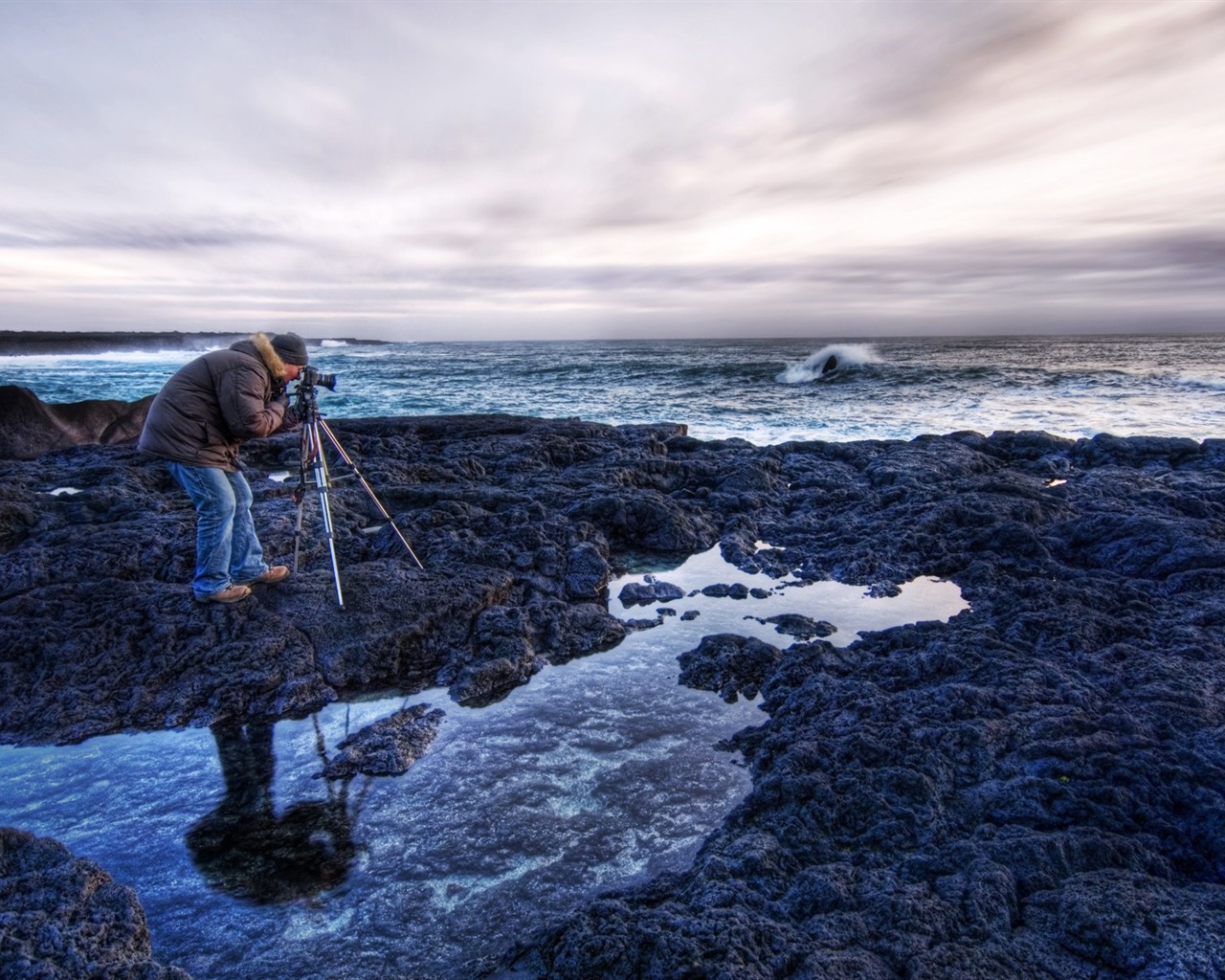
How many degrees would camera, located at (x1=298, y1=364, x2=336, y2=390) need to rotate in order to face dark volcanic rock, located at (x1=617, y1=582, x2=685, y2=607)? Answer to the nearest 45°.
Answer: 0° — it already faces it

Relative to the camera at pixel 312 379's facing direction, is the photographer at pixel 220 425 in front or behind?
behind

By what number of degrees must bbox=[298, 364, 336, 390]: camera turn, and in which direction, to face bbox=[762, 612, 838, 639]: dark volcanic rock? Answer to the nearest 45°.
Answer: approximately 45° to its right

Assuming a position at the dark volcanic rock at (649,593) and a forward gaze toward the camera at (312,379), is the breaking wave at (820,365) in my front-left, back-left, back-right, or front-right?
back-right

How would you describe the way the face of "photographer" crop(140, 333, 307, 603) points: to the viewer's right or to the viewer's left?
to the viewer's right

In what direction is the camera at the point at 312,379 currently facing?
to the viewer's right

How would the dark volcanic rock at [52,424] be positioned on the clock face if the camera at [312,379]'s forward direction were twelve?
The dark volcanic rock is roughly at 8 o'clock from the camera.

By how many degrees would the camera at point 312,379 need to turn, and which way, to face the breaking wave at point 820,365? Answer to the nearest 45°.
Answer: approximately 45° to its left

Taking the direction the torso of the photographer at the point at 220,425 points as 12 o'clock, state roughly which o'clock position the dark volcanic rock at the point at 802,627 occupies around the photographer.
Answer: The dark volcanic rock is roughly at 1 o'clock from the photographer.

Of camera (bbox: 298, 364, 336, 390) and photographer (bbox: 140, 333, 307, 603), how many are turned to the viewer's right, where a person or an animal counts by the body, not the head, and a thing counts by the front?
2

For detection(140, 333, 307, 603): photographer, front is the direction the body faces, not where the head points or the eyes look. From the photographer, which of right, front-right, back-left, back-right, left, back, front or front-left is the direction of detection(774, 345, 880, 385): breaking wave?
front-left

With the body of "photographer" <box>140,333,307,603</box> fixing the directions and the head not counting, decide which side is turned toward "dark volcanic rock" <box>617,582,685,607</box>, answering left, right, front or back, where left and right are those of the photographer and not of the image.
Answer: front

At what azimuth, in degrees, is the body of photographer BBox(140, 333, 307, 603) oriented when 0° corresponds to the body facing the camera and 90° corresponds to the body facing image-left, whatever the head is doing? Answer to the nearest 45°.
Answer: approximately 270°

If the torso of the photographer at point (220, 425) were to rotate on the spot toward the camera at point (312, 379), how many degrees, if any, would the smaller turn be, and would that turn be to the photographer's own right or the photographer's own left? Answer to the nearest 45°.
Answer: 0° — they already face it
